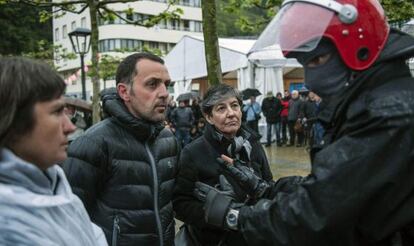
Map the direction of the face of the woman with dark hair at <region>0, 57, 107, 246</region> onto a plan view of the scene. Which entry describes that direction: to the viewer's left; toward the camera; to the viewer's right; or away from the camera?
to the viewer's right

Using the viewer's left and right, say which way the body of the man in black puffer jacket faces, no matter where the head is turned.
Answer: facing the viewer and to the right of the viewer

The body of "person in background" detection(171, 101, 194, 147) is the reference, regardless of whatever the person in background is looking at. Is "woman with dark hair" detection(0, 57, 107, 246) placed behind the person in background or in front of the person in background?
in front

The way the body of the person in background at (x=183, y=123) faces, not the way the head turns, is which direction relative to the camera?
toward the camera

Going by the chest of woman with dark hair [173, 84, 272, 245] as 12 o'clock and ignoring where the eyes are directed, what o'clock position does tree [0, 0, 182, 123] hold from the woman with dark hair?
The tree is roughly at 7 o'clock from the woman with dark hair.

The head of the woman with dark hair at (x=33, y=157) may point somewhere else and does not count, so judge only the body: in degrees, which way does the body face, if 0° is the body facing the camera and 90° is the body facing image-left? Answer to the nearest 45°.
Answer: approximately 270°

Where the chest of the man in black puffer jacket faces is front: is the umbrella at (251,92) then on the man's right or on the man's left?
on the man's left

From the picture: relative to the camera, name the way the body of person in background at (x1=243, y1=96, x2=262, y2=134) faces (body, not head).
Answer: toward the camera

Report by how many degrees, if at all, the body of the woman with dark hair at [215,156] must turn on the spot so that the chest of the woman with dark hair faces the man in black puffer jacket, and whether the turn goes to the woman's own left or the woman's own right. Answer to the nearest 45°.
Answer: approximately 90° to the woman's own right

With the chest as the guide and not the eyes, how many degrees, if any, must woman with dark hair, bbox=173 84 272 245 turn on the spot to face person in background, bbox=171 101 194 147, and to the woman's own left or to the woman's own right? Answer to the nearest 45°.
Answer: approximately 135° to the woman's own left

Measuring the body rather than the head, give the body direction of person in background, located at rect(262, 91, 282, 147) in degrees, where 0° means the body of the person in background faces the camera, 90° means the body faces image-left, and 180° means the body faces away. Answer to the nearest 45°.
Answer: approximately 0°

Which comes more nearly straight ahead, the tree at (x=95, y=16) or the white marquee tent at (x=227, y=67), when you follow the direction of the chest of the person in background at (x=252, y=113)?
the tree

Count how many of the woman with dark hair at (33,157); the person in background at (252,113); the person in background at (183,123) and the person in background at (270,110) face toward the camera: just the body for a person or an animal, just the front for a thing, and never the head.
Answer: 3

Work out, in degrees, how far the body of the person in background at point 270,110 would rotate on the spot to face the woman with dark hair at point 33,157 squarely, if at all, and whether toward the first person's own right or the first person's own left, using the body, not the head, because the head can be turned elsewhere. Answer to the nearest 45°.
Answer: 0° — they already face them

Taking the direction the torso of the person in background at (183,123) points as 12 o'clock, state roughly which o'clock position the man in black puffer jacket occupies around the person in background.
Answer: The man in black puffer jacket is roughly at 12 o'clock from the person in background.

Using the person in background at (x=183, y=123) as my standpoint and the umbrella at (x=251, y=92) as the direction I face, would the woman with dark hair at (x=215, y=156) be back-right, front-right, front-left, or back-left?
back-right
